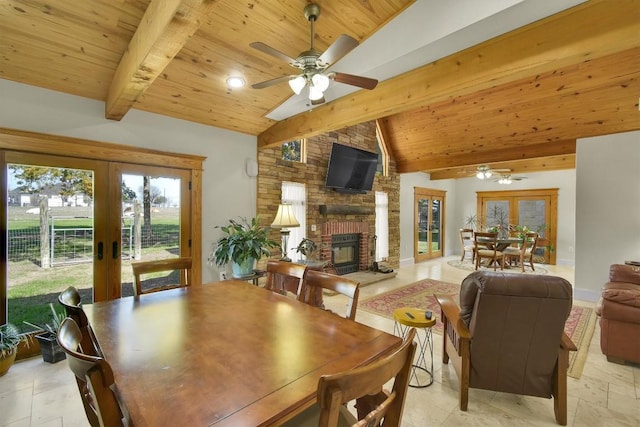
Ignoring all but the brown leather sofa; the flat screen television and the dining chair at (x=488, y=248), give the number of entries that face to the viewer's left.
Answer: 1

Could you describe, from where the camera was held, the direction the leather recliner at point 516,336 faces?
facing away from the viewer and to the left of the viewer

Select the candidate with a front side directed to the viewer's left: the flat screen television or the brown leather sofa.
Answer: the brown leather sofa

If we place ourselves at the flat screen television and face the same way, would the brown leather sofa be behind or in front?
in front

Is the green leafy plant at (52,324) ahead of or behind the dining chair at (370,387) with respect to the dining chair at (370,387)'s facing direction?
ahead

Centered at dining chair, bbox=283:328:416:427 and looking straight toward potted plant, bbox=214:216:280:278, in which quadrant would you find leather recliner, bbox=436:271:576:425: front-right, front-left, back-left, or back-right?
front-right

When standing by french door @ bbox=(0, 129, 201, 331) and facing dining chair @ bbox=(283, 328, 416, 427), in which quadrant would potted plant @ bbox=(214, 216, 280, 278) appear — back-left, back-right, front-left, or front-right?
front-left

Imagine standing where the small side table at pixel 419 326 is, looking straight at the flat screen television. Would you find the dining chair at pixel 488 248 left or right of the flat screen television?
right

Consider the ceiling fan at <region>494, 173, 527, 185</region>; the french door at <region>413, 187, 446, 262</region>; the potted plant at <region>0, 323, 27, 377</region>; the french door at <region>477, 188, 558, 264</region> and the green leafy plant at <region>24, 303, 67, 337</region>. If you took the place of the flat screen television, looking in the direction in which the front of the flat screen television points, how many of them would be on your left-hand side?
3

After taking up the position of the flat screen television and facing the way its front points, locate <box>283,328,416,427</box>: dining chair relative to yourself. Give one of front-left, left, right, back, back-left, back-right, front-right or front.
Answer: front-right

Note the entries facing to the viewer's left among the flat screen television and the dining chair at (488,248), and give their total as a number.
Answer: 0

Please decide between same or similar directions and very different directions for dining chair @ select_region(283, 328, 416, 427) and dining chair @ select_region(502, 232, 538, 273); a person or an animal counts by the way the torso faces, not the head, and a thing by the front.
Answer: same or similar directions

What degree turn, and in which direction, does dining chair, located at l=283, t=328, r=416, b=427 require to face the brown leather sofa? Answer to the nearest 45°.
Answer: approximately 90° to its right

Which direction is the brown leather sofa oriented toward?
to the viewer's left

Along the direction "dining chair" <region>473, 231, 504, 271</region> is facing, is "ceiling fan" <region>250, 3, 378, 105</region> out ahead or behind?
behind

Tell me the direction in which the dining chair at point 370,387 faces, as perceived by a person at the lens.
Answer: facing away from the viewer and to the left of the viewer

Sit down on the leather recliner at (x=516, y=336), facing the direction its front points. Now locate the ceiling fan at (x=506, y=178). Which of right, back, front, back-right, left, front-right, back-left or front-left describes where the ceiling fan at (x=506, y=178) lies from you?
front-right
